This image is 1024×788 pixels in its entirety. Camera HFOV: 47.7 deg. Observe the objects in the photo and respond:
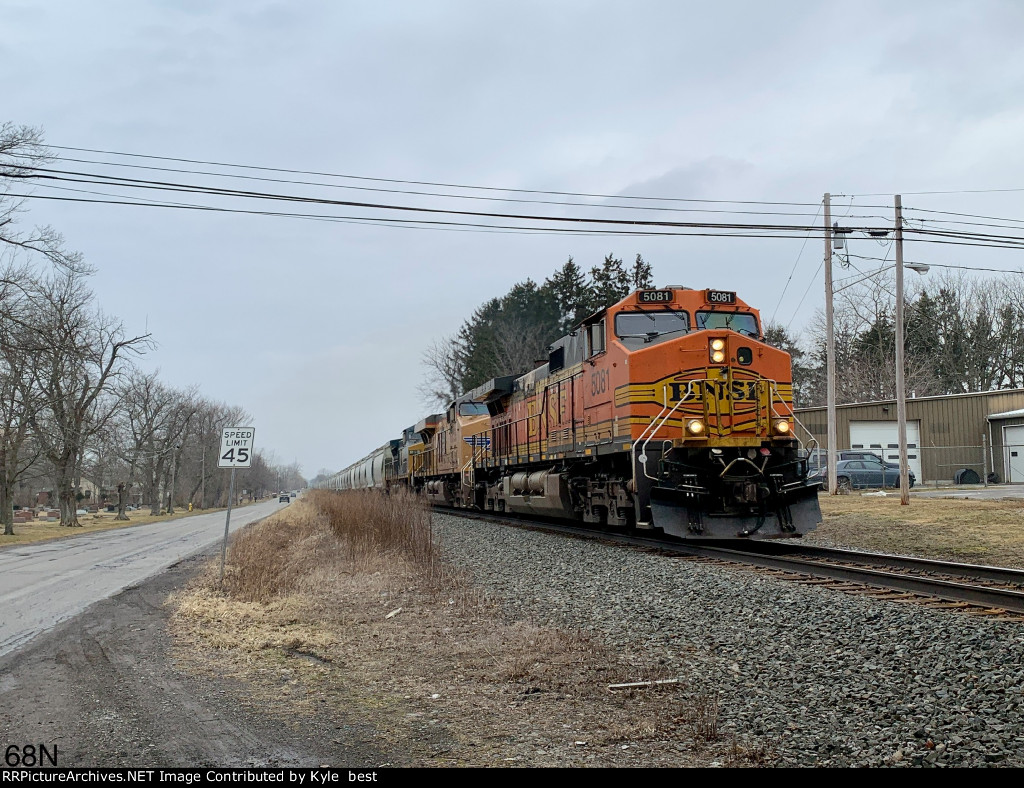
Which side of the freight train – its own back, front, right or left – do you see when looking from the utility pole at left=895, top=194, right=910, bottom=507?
left

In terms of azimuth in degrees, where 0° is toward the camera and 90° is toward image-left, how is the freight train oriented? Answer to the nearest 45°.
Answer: approximately 315°

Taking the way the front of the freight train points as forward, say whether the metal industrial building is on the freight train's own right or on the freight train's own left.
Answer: on the freight train's own left
